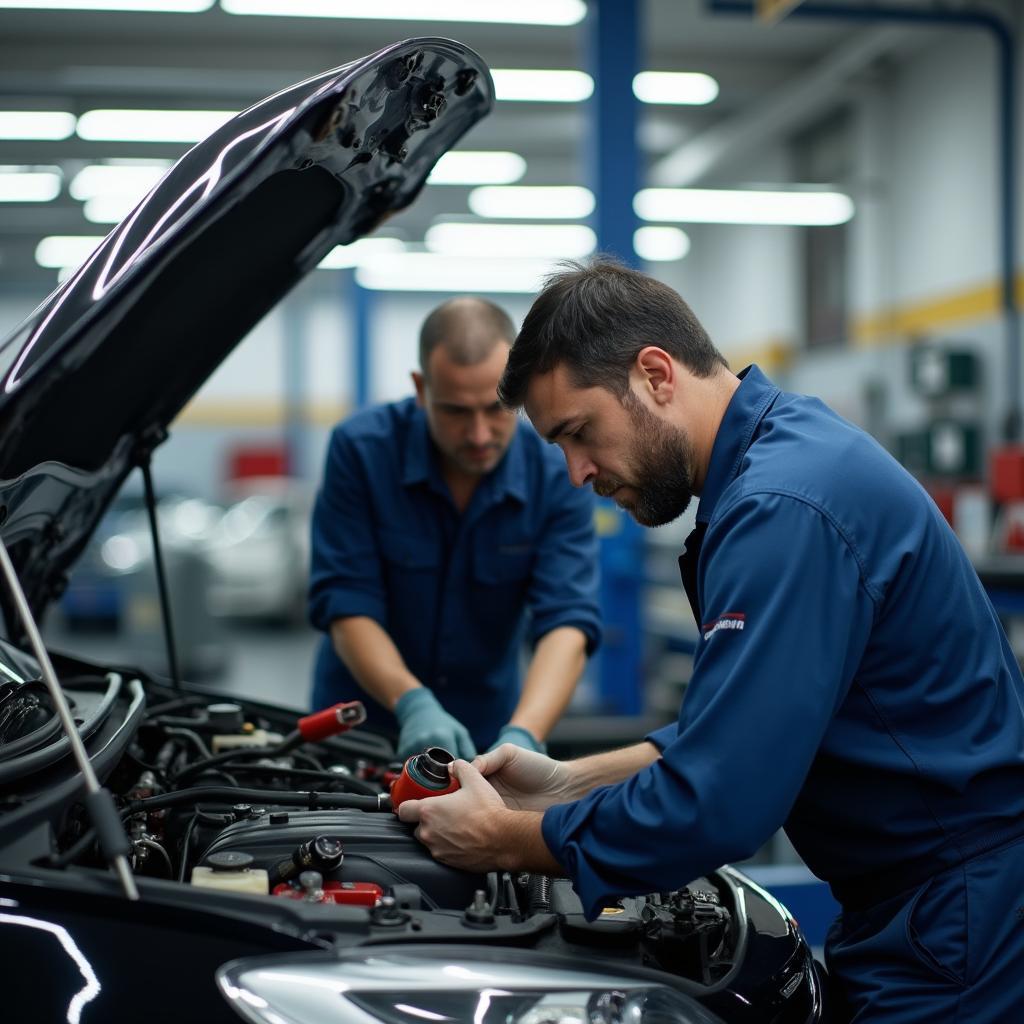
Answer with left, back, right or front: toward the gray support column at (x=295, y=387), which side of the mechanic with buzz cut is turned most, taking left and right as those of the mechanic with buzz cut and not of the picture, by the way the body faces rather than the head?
back

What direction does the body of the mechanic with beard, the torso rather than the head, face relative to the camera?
to the viewer's left

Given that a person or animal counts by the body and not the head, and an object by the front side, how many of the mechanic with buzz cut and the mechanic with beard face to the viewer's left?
1

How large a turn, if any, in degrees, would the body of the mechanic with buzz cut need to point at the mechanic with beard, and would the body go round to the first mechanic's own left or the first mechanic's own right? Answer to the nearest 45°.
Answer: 0° — they already face them

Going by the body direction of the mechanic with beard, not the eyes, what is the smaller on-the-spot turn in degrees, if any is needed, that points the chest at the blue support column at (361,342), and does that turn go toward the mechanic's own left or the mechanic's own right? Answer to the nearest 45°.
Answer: approximately 90° to the mechanic's own right

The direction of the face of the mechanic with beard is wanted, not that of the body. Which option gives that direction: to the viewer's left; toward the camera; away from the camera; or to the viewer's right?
to the viewer's left
